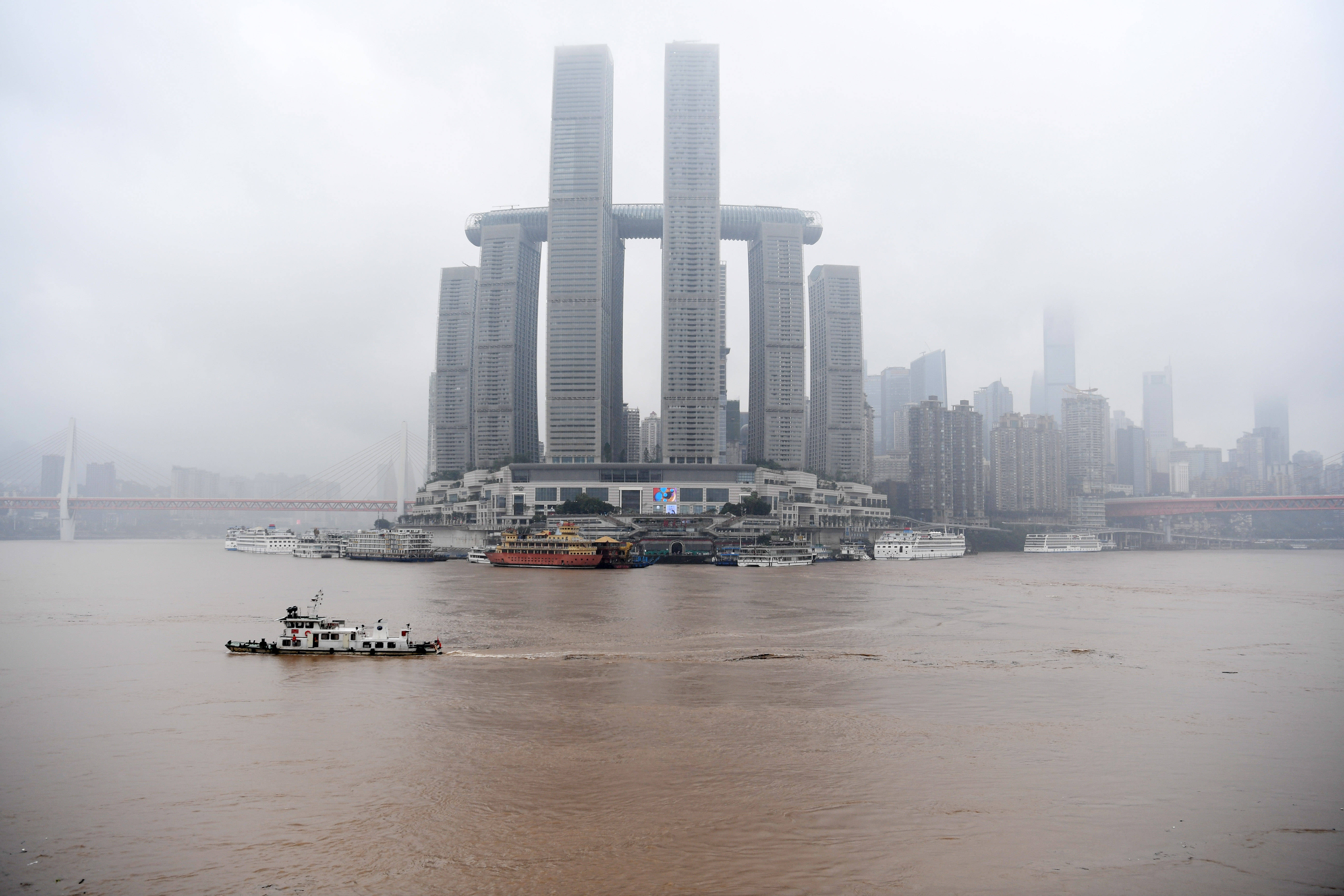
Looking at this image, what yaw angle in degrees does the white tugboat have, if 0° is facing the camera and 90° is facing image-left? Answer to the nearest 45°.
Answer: approximately 90°
